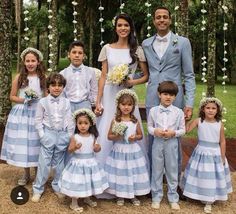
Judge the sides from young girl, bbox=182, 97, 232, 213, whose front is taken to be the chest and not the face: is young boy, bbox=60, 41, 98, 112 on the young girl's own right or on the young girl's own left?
on the young girl's own right

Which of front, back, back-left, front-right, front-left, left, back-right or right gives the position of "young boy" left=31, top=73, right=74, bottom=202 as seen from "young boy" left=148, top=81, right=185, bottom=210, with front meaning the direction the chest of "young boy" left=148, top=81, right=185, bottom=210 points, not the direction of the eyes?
right

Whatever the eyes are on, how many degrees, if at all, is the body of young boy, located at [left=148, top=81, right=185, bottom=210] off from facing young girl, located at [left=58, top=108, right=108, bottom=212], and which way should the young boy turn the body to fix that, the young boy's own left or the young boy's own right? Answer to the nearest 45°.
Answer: approximately 90° to the young boy's own right

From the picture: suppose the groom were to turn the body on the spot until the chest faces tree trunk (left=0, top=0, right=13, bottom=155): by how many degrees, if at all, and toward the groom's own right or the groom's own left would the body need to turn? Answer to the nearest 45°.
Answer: approximately 135° to the groom's own right

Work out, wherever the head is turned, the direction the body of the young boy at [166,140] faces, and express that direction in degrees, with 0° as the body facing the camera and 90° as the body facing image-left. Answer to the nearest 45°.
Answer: approximately 0°

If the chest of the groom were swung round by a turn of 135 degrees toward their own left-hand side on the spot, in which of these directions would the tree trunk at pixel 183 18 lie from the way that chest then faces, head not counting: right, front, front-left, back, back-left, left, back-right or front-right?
front-left

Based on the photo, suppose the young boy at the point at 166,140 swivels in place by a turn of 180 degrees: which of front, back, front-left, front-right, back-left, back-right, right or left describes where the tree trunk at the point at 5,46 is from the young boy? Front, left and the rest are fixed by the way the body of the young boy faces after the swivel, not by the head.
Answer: front-left

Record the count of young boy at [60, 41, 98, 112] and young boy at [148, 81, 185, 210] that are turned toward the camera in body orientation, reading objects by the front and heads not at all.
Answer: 2
